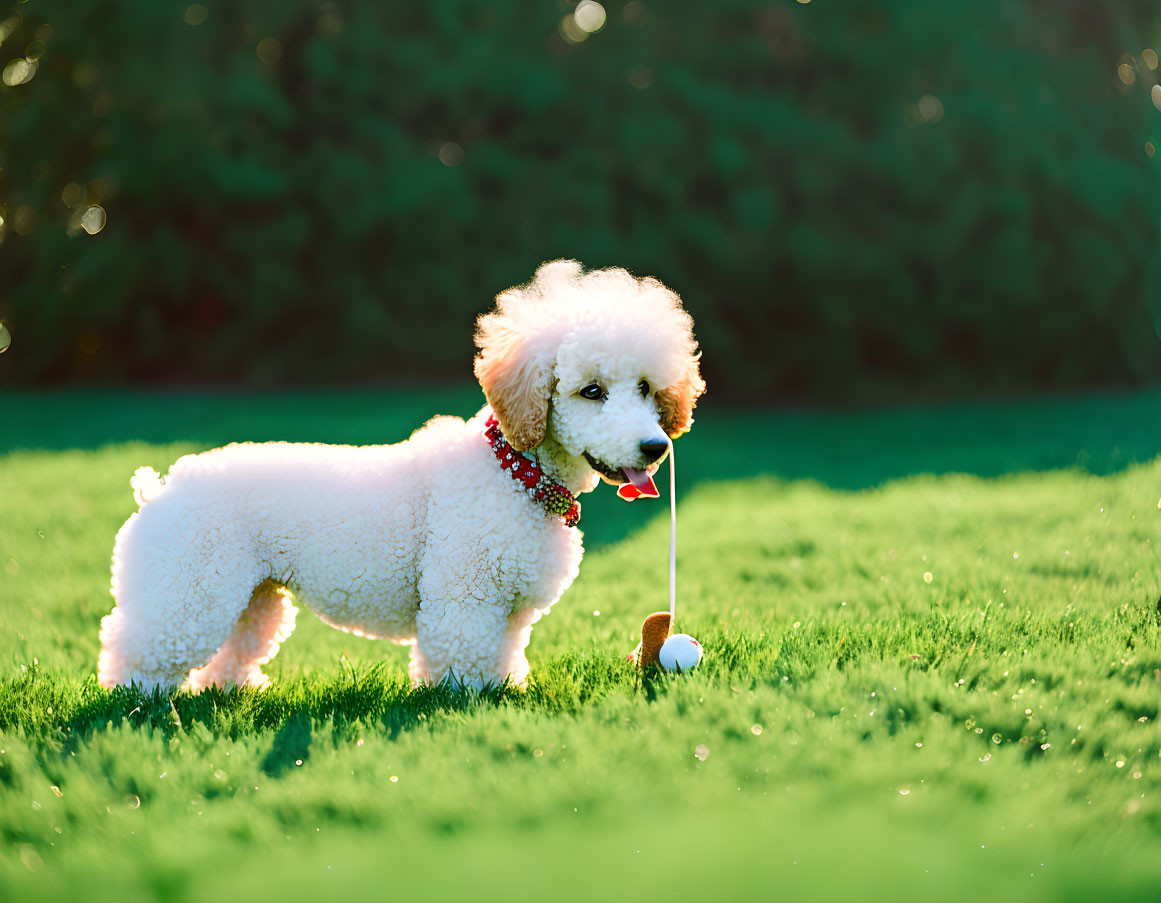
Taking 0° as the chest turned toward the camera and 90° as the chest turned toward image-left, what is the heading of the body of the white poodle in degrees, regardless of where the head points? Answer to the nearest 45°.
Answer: approximately 270°
